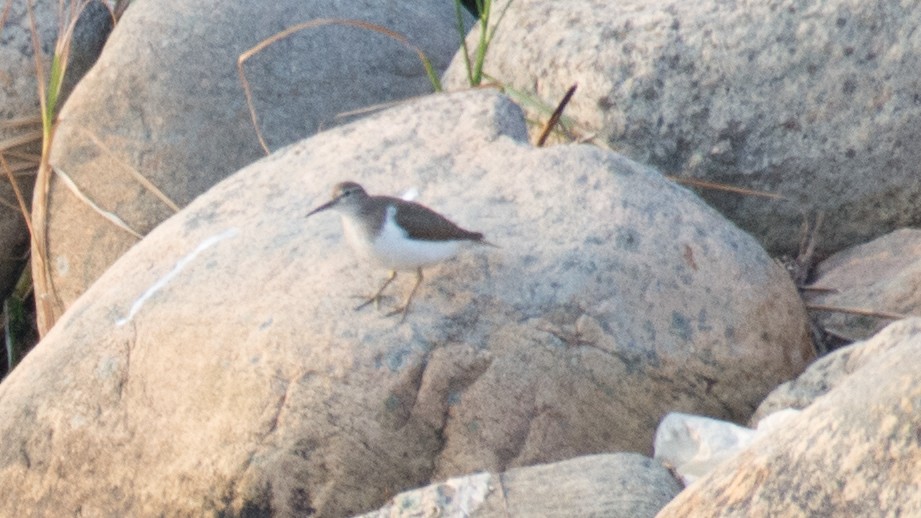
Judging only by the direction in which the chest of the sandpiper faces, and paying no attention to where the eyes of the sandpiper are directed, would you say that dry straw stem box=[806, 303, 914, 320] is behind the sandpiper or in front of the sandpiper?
behind

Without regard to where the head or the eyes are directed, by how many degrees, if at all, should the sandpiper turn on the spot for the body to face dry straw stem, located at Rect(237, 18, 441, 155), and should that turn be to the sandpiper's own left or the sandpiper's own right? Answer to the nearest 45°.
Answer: approximately 90° to the sandpiper's own right

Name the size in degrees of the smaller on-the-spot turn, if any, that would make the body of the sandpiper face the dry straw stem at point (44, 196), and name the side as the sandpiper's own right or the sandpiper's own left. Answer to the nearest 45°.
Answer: approximately 45° to the sandpiper's own right

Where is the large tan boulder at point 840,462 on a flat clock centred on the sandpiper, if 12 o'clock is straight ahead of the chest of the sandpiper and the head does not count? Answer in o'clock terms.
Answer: The large tan boulder is roughly at 8 o'clock from the sandpiper.

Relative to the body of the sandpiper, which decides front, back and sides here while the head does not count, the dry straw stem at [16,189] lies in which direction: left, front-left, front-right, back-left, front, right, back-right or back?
front-right

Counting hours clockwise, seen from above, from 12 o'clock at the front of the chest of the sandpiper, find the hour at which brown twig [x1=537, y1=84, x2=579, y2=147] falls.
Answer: The brown twig is roughly at 4 o'clock from the sandpiper.

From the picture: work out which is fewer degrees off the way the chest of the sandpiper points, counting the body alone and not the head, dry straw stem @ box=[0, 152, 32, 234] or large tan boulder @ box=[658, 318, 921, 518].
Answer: the dry straw stem

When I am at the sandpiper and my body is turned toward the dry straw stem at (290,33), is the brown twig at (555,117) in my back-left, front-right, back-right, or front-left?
front-right

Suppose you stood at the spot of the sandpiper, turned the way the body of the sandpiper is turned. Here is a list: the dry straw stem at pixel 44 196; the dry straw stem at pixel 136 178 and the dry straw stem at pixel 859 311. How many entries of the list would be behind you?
1

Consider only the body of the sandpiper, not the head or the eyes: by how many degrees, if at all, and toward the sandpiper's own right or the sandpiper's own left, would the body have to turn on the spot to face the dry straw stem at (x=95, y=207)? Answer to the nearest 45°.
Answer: approximately 45° to the sandpiper's own right

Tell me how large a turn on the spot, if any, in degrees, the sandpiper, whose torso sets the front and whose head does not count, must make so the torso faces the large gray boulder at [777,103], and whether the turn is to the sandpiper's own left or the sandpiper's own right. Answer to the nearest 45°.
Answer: approximately 135° to the sandpiper's own right

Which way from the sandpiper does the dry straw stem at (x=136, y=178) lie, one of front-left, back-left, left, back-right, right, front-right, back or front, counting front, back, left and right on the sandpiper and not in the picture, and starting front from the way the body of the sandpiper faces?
front-right

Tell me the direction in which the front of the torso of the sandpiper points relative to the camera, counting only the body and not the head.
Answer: to the viewer's left

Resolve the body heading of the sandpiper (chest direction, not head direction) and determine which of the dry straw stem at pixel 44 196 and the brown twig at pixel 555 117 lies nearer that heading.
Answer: the dry straw stem
